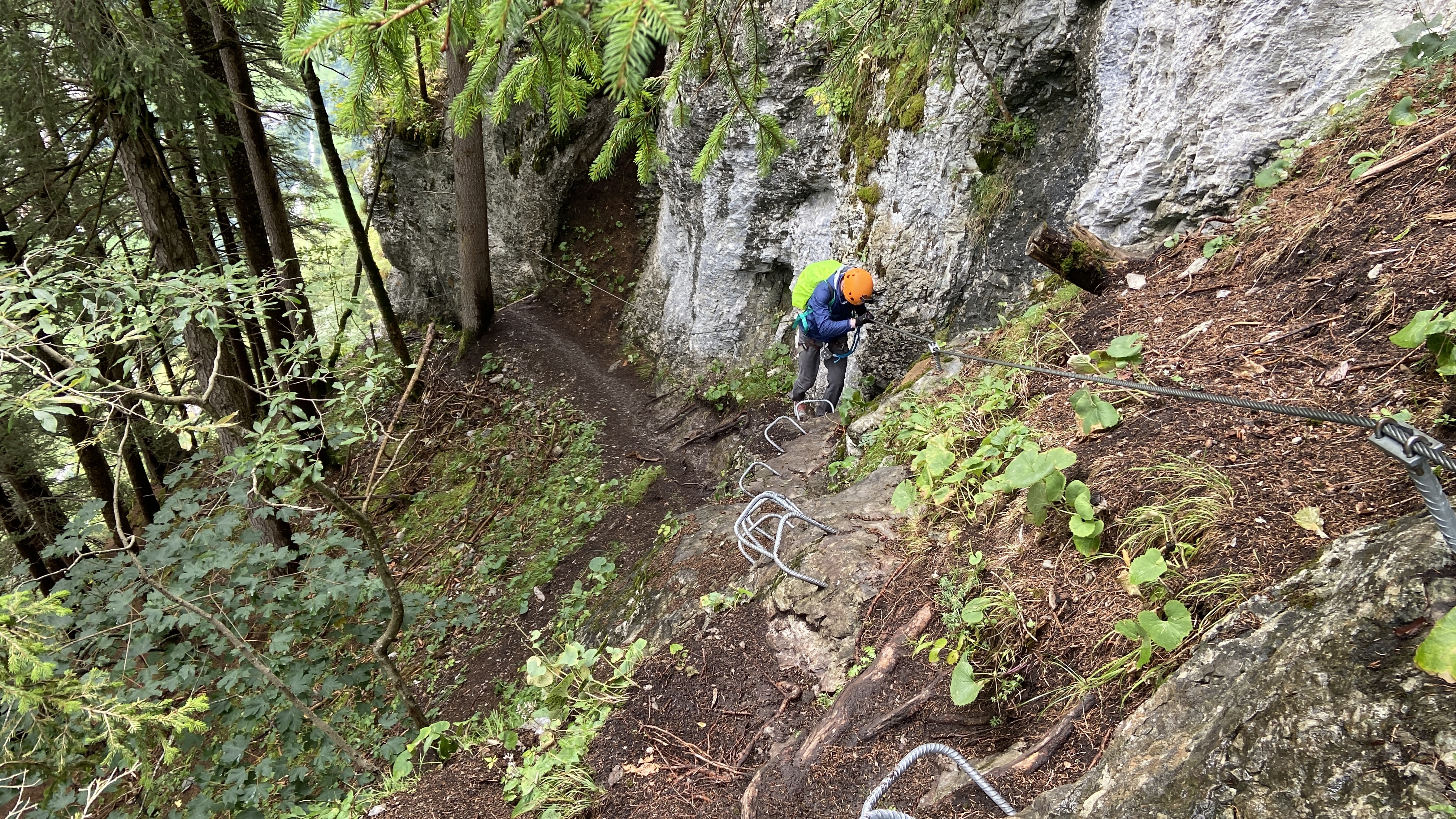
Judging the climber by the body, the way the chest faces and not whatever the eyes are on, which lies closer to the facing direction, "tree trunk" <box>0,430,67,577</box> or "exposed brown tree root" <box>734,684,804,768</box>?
the exposed brown tree root

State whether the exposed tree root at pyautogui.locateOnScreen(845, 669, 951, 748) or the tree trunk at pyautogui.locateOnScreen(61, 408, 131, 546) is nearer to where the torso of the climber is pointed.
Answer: the exposed tree root

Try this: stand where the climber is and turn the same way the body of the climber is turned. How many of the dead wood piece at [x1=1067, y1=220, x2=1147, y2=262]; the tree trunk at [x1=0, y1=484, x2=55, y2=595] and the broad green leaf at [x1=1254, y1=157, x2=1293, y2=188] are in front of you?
2

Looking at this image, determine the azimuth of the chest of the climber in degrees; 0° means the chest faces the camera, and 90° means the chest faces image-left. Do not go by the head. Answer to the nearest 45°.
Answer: approximately 315°

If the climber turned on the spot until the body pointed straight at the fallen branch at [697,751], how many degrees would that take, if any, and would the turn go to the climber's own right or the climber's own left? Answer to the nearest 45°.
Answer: approximately 45° to the climber's own right

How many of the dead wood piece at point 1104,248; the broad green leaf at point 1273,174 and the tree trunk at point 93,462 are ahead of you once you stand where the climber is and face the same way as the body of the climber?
2

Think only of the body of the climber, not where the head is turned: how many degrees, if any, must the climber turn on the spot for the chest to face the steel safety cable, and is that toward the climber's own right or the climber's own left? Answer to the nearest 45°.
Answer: approximately 45° to the climber's own right

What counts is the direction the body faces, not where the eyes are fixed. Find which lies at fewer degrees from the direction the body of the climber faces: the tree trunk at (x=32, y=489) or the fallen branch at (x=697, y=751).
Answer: the fallen branch

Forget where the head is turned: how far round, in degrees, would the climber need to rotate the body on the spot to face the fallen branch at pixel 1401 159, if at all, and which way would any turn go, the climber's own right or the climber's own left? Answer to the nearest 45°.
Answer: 0° — they already face it
